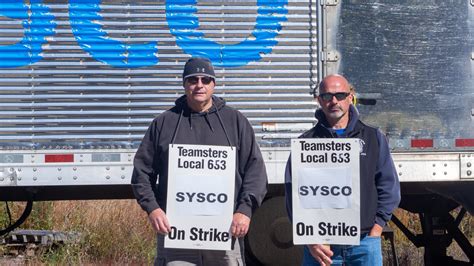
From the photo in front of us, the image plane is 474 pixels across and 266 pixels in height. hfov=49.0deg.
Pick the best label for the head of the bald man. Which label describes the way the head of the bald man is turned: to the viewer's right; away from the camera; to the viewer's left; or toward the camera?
toward the camera

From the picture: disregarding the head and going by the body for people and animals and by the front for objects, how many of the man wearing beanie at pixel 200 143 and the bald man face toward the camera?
2

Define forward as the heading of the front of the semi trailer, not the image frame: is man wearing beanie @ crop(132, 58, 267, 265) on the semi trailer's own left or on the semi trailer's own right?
on the semi trailer's own right

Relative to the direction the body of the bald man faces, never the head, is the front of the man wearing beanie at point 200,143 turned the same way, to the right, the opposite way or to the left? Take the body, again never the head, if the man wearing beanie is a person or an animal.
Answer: the same way

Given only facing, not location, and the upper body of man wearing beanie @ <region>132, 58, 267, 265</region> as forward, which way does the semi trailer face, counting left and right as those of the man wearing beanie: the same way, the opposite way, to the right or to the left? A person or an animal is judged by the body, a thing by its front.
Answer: to the left

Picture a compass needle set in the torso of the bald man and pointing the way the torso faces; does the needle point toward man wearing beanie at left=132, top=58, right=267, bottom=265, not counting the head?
no

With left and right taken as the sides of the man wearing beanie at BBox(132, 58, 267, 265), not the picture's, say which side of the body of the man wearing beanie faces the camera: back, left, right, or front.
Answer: front

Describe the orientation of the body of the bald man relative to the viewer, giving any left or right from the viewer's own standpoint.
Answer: facing the viewer

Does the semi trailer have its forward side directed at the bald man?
no

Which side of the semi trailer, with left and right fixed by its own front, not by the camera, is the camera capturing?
right

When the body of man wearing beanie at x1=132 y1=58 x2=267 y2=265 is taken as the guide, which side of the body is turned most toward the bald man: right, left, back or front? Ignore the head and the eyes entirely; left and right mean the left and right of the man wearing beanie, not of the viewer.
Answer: left

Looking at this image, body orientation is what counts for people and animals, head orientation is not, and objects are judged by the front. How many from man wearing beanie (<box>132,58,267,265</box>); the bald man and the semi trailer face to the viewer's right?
1

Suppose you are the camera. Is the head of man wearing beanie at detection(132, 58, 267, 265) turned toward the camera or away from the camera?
toward the camera

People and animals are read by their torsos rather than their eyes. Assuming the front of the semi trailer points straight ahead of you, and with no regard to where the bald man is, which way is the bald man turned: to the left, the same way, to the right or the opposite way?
to the right

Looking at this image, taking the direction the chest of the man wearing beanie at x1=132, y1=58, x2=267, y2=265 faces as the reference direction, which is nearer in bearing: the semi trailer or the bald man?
the bald man
